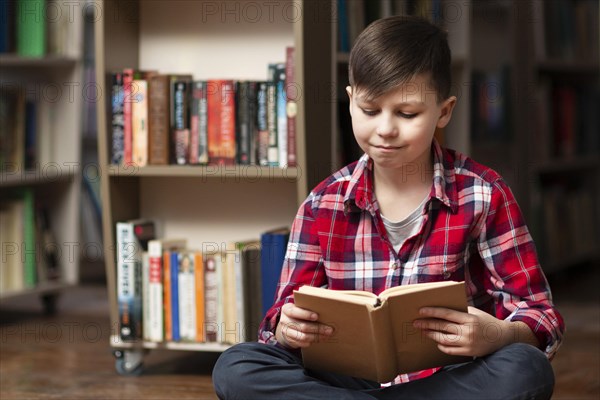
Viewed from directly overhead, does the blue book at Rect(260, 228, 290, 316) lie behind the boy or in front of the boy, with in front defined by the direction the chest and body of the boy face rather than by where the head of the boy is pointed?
behind

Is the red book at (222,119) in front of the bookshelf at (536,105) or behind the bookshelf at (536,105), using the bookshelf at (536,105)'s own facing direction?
in front

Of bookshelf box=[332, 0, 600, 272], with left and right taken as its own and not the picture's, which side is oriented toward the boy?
front

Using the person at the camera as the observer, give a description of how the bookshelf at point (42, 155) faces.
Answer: facing the viewer and to the right of the viewer

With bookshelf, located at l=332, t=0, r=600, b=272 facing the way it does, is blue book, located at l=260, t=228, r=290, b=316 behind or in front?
in front

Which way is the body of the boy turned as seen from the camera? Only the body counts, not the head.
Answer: toward the camera

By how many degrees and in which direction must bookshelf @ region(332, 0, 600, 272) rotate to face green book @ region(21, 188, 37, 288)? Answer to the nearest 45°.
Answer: approximately 45° to its right

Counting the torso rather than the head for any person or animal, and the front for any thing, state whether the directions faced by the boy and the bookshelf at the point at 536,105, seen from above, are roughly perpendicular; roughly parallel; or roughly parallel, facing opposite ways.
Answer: roughly parallel

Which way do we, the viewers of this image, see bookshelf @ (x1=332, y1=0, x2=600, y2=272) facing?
facing the viewer

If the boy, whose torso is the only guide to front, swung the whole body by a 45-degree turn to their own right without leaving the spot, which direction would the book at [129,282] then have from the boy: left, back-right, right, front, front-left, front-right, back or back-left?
right

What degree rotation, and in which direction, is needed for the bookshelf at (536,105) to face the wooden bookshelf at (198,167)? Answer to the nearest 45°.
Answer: approximately 45° to its right

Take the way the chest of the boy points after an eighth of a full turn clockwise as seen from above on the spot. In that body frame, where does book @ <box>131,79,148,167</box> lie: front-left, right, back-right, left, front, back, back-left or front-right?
right
